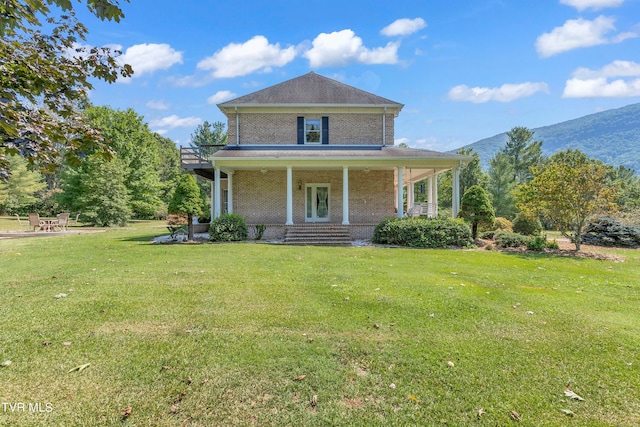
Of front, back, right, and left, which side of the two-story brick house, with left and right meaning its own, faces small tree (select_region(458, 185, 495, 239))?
left

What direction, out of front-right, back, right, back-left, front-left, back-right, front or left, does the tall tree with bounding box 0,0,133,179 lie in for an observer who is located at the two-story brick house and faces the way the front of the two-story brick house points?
front

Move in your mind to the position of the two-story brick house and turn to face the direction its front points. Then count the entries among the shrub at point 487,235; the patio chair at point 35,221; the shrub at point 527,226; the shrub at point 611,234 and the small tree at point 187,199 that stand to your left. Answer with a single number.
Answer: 3

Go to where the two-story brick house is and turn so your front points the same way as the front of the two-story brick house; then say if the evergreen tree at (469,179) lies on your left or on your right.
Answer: on your left

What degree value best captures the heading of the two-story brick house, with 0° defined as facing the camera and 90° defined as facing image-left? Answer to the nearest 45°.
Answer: approximately 0°

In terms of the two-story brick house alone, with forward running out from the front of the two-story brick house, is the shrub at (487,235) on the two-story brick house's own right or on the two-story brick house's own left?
on the two-story brick house's own left

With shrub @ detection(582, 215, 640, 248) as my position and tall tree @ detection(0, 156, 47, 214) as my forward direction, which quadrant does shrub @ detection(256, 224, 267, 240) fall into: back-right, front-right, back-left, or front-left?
front-left

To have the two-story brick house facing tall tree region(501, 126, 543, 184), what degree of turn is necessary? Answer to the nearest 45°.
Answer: approximately 135° to its left

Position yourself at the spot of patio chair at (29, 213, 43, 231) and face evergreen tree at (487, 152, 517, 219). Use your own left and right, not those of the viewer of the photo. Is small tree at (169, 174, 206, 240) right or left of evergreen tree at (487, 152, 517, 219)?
right

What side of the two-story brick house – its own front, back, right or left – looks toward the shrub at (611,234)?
left

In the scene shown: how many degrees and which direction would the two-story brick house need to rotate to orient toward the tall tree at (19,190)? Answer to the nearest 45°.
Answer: approximately 135° to its right

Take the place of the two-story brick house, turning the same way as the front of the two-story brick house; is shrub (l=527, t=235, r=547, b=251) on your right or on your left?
on your left

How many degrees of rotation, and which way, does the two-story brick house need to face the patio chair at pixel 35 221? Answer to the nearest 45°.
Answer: approximately 90° to its right

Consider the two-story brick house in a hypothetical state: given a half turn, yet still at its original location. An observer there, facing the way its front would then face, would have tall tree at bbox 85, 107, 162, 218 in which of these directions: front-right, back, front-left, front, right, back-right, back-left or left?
front-left

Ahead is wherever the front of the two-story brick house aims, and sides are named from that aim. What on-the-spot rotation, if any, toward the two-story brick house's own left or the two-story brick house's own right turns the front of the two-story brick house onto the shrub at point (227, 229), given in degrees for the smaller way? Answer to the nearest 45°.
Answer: approximately 45° to the two-story brick house's own right

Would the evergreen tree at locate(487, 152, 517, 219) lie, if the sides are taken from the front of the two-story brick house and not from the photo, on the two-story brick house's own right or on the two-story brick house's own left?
on the two-story brick house's own left

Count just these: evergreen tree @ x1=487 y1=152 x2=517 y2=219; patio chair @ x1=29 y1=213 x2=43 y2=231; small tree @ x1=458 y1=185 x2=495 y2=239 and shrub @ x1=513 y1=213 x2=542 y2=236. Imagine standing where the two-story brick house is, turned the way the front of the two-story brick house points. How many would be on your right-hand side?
1
